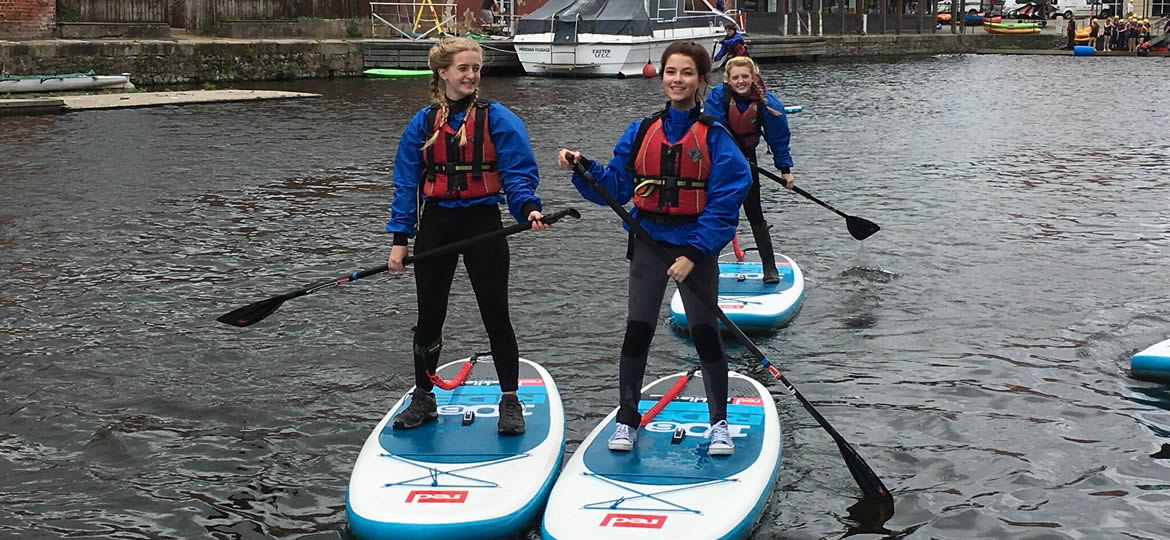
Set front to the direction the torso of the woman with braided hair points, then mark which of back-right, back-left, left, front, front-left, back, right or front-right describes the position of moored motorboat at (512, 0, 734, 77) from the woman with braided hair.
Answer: back

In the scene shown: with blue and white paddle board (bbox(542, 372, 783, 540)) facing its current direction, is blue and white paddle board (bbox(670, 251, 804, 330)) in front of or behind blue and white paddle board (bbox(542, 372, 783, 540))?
behind

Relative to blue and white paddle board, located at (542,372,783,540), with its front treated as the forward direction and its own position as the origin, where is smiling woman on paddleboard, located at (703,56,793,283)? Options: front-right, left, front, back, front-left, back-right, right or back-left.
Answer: back

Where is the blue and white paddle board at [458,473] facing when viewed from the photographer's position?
facing the viewer

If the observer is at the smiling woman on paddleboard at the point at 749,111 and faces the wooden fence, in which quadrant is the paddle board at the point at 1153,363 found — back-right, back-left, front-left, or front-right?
back-right

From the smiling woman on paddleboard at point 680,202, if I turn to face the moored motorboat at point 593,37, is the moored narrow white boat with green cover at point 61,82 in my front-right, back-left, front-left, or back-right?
front-left

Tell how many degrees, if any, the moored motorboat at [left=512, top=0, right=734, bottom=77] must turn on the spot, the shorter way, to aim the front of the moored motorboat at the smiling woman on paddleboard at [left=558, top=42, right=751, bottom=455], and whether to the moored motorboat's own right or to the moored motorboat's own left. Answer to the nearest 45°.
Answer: approximately 135° to the moored motorboat's own right

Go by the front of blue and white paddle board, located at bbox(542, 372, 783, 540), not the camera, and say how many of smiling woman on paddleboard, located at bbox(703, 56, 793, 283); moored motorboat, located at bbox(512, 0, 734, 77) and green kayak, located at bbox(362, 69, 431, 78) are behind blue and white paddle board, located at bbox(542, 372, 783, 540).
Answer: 3

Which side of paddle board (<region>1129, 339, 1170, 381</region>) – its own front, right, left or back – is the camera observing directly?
left

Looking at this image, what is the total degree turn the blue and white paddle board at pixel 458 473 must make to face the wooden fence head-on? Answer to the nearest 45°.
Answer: approximately 180°

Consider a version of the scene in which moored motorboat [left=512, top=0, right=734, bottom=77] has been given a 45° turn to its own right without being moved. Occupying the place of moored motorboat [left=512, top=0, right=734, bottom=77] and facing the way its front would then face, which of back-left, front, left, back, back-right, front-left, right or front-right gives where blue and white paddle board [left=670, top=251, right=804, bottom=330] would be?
right

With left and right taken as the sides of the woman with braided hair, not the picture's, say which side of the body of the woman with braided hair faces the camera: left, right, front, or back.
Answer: front

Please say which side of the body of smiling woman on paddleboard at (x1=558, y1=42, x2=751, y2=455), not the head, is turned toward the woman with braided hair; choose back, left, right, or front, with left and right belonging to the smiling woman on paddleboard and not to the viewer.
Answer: right
